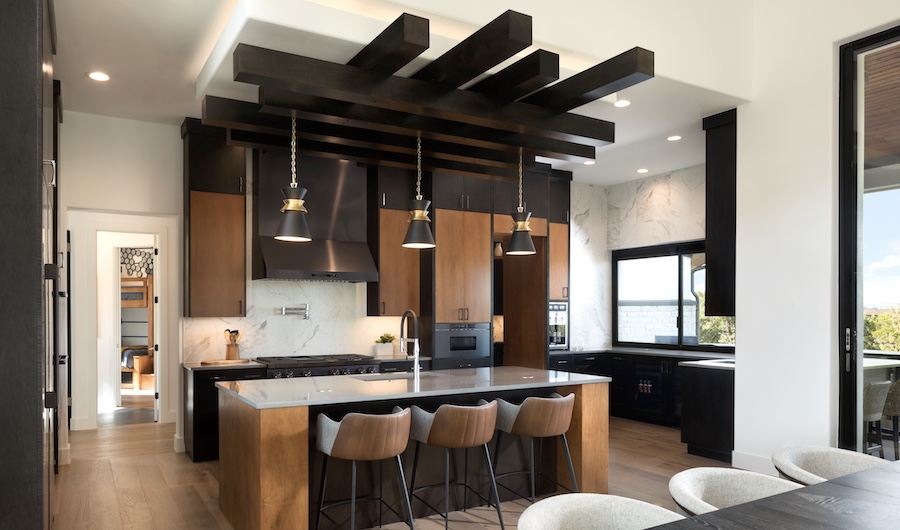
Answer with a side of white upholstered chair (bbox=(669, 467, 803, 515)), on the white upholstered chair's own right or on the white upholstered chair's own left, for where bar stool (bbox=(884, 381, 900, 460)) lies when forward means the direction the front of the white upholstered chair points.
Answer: on the white upholstered chair's own left

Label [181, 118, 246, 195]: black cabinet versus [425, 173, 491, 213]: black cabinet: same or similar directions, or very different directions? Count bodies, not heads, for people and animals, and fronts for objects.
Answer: same or similar directions

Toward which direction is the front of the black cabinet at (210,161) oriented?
toward the camera

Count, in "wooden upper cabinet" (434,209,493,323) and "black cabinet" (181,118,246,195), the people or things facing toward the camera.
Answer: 2

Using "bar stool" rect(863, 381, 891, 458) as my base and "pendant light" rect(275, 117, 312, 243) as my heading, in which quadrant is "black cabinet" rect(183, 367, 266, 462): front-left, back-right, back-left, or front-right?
front-right

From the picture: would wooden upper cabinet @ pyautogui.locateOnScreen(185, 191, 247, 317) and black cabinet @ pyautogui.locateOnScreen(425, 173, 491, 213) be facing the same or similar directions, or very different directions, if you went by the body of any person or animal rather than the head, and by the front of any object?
same or similar directions

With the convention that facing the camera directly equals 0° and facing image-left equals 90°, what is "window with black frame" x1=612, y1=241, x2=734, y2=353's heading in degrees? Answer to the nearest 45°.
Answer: approximately 45°

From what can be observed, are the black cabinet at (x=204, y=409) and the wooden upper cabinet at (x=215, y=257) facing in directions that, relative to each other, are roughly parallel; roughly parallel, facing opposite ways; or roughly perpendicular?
roughly parallel

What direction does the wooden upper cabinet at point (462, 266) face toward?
toward the camera
